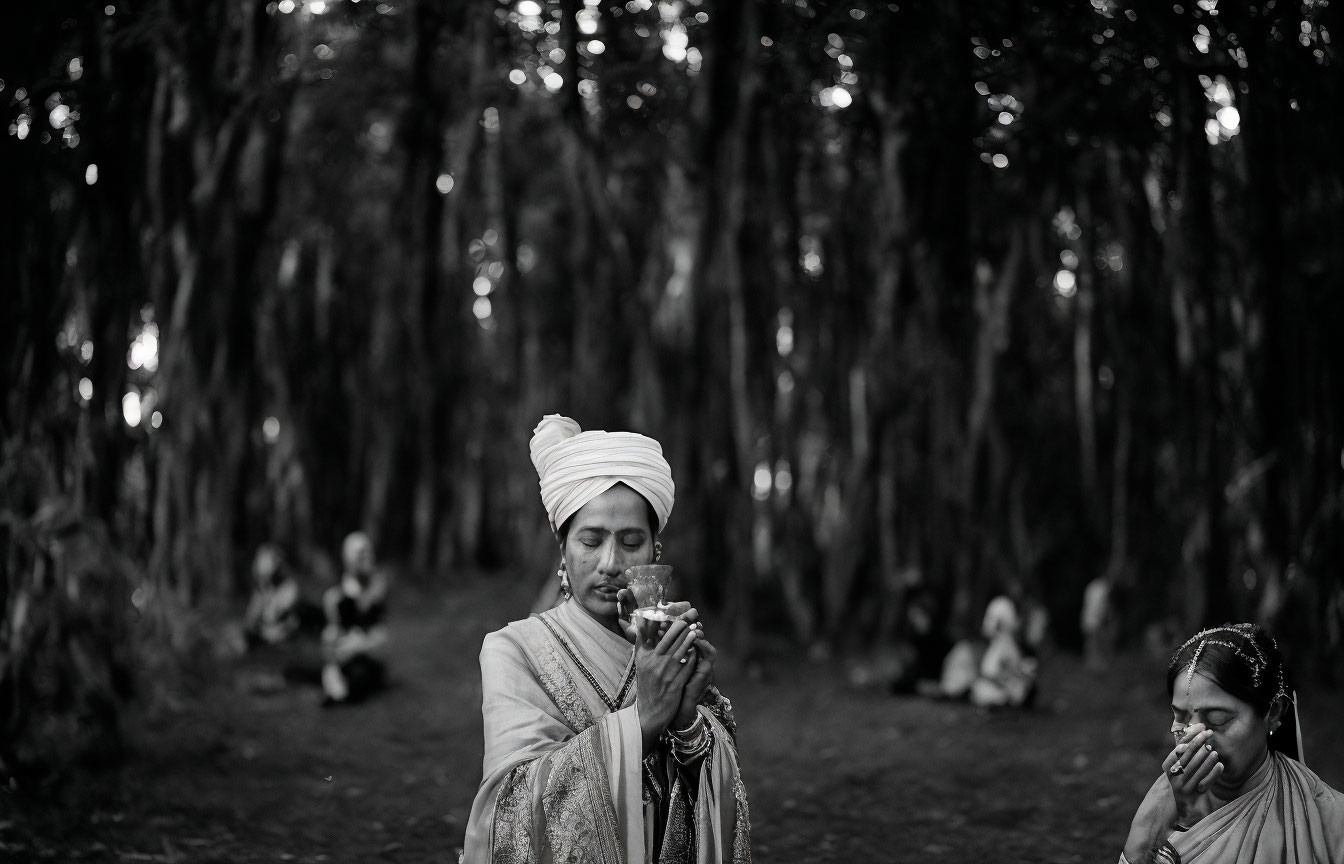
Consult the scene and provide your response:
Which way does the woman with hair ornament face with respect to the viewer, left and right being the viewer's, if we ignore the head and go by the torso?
facing the viewer and to the left of the viewer

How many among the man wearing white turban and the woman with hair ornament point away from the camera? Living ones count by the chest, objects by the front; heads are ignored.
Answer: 0

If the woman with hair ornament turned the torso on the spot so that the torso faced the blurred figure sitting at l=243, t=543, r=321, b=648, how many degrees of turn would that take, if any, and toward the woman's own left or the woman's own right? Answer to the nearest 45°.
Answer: approximately 90° to the woman's own right

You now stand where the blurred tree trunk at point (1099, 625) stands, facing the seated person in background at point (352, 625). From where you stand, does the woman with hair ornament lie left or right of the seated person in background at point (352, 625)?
left

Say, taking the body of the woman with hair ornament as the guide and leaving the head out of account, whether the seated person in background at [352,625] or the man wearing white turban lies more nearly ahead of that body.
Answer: the man wearing white turban

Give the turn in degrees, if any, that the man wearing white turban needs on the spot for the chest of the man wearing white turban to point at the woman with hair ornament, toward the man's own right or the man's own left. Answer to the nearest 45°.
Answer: approximately 90° to the man's own left

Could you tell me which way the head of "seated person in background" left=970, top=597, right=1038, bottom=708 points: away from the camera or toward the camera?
toward the camera

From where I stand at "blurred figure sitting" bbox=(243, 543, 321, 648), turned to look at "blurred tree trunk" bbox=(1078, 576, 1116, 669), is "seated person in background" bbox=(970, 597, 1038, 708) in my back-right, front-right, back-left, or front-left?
front-right

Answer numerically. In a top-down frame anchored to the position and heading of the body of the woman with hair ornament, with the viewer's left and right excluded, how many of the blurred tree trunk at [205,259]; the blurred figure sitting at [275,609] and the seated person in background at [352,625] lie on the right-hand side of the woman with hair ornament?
3

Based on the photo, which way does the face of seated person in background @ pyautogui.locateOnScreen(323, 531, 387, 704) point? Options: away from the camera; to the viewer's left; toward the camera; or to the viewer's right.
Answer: toward the camera

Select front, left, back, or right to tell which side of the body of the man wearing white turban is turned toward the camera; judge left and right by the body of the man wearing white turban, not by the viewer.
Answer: front
